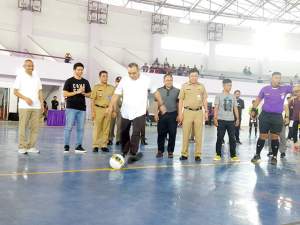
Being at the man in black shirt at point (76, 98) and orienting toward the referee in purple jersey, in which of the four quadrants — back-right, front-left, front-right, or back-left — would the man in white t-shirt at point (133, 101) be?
front-right

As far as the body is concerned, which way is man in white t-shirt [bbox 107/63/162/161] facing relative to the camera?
toward the camera

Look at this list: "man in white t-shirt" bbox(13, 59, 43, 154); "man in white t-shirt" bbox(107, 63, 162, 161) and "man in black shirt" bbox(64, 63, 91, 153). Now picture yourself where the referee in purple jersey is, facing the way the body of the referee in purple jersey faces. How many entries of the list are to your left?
0

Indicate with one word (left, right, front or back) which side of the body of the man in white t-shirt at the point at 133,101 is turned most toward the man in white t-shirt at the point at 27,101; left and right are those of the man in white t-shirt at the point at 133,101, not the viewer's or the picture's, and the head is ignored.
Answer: right

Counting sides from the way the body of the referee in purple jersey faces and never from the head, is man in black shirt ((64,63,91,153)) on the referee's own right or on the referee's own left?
on the referee's own right

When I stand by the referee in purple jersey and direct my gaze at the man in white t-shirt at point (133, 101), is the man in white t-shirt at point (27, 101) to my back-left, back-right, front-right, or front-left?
front-right

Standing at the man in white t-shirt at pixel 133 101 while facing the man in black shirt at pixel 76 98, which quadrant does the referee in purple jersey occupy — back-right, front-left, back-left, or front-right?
back-right

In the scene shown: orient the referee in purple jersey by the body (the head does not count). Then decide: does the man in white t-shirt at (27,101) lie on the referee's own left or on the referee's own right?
on the referee's own right

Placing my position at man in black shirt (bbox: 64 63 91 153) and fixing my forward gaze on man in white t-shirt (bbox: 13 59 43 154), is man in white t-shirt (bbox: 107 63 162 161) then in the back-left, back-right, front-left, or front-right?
back-left
